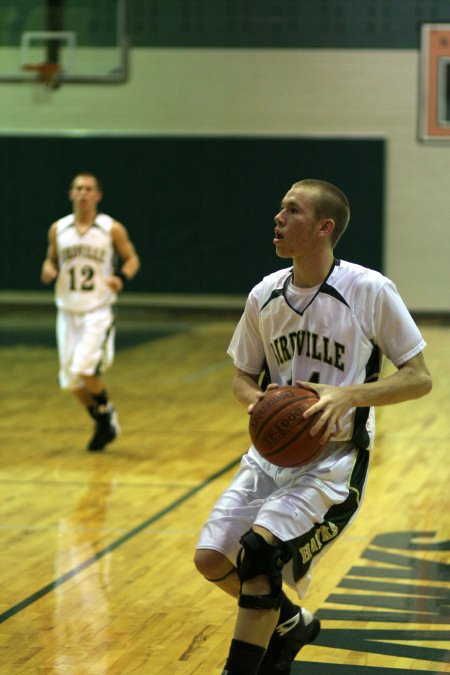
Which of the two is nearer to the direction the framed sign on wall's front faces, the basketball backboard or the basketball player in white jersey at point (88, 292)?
the basketball player in white jersey

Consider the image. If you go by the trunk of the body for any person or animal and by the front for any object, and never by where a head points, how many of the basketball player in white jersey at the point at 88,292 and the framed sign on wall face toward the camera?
2

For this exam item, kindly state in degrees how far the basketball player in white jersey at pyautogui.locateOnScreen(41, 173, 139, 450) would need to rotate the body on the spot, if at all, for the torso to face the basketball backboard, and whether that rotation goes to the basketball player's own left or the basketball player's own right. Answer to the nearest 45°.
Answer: approximately 180°

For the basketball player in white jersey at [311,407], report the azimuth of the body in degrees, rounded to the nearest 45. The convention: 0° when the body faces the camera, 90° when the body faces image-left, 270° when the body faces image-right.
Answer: approximately 45°

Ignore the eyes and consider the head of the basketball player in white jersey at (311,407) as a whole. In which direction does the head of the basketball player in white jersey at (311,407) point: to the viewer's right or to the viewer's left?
to the viewer's left

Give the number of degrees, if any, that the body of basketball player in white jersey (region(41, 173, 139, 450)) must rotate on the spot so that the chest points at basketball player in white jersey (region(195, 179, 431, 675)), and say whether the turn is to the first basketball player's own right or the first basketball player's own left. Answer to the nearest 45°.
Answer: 0° — they already face them

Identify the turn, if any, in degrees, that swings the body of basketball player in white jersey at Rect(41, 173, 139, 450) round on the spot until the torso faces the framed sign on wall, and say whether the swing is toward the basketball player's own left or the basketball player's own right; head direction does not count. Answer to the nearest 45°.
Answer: approximately 135° to the basketball player's own left

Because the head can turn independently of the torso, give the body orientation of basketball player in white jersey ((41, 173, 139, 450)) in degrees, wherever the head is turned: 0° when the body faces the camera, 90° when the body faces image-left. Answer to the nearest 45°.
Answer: approximately 0°
